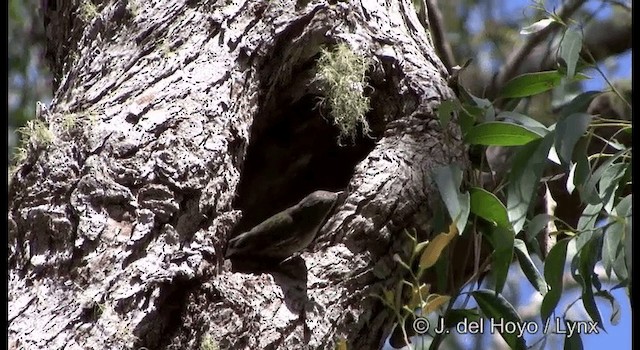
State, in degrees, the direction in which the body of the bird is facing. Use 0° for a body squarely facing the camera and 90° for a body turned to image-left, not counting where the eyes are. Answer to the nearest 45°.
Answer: approximately 270°
